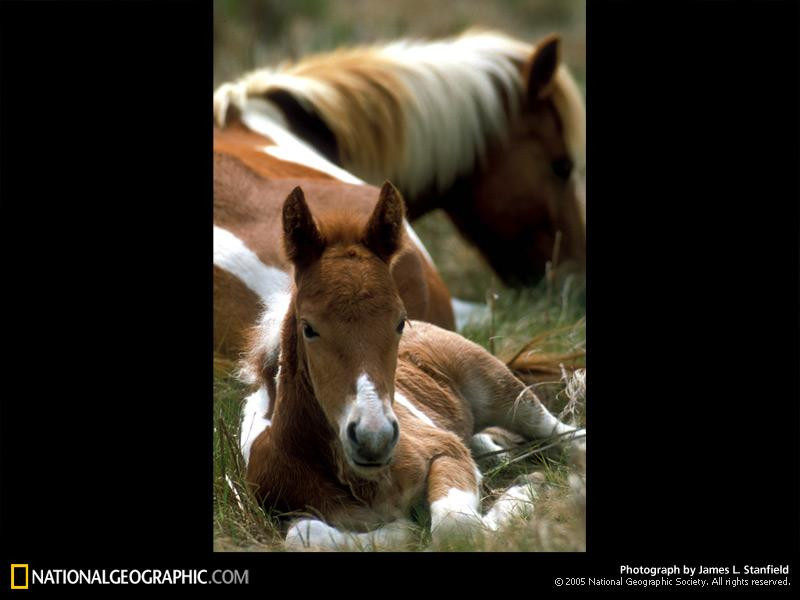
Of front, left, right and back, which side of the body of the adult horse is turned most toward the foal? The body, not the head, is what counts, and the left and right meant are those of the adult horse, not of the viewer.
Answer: right

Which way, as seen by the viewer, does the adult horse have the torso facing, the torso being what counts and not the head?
to the viewer's right
